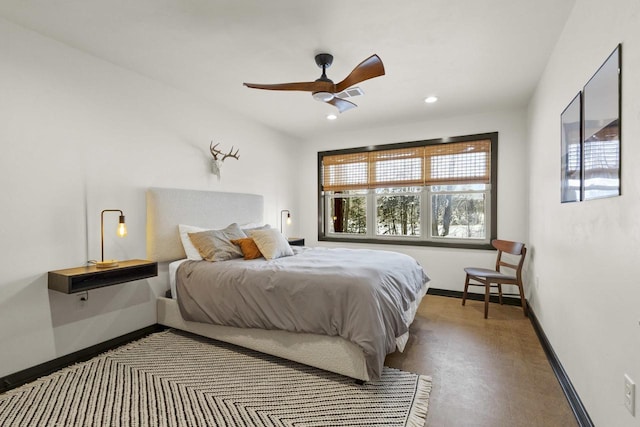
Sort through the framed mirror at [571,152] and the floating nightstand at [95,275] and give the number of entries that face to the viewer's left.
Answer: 1

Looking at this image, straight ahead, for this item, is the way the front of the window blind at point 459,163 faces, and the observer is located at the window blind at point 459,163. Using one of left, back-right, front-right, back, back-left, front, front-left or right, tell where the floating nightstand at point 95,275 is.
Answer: front-right

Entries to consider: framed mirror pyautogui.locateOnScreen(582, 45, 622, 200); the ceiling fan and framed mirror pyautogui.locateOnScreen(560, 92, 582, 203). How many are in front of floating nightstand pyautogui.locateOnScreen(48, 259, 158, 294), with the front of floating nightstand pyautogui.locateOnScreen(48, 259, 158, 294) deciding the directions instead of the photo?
3

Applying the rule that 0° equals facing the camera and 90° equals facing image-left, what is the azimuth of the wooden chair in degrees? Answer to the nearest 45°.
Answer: approximately 45°

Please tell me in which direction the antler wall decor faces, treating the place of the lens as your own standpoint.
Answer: facing the viewer and to the right of the viewer

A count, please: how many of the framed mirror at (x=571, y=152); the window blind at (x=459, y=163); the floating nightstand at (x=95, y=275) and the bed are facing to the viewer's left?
1

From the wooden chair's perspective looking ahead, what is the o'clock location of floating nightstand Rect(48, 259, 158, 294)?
The floating nightstand is roughly at 12 o'clock from the wooden chair.

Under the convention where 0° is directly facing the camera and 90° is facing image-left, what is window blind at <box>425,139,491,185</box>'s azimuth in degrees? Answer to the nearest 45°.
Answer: approximately 0°

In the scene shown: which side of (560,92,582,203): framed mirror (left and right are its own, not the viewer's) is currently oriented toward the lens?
left

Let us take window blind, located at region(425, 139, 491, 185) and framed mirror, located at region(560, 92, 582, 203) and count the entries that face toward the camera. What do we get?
1

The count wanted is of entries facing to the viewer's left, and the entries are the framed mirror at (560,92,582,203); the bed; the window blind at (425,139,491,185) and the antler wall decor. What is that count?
1

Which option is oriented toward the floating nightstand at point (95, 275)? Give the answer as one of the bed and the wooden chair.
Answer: the wooden chair

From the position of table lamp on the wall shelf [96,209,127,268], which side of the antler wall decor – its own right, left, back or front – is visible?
right

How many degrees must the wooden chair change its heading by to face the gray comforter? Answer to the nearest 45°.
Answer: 0° — it already faces it
